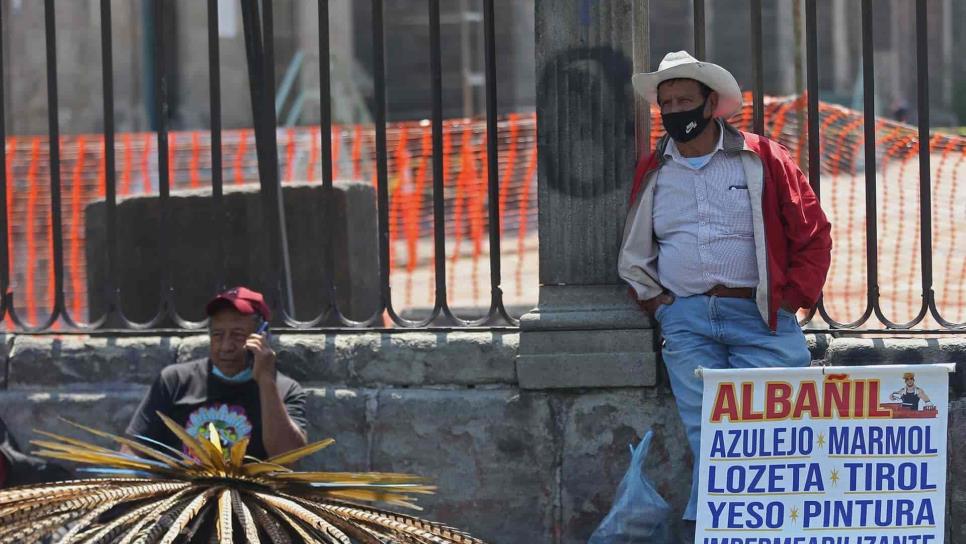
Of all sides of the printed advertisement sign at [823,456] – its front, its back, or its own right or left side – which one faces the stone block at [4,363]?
right

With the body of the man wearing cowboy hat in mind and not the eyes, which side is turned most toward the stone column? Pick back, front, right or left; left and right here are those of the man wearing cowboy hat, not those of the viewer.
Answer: right

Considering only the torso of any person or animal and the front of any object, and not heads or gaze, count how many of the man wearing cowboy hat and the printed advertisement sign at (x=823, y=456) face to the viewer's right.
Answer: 0

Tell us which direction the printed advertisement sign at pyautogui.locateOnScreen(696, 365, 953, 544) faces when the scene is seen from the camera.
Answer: facing the viewer

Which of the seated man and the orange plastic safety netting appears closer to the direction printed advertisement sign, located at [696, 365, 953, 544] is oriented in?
the seated man

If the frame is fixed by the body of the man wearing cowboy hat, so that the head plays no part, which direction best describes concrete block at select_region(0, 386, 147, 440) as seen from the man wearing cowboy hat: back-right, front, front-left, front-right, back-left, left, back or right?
front-right

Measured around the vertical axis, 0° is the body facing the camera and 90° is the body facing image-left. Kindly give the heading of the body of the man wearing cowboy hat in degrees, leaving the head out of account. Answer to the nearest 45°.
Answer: approximately 45°

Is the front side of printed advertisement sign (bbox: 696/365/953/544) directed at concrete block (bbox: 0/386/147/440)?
no

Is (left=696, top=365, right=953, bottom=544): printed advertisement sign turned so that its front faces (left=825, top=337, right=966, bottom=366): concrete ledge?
no

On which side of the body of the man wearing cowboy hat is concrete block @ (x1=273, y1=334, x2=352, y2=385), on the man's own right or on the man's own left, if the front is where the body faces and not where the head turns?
on the man's own right

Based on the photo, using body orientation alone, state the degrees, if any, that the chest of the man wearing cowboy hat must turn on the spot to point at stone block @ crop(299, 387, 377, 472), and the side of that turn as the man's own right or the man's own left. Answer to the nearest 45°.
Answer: approximately 45° to the man's own right

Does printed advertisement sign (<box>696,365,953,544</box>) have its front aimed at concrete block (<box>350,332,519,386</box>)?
no

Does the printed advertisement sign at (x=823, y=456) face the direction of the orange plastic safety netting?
no
